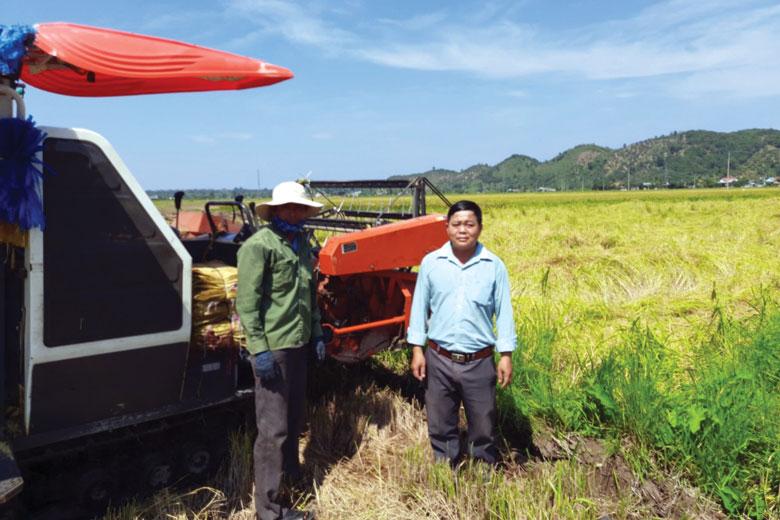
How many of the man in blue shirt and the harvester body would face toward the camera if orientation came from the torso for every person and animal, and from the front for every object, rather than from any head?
1

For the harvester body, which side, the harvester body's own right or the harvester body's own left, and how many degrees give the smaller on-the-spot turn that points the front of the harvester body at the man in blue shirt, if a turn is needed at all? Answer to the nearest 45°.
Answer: approximately 45° to the harvester body's own right

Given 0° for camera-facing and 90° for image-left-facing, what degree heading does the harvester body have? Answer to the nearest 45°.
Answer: approximately 225°

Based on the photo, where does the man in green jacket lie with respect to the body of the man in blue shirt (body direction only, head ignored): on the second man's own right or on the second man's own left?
on the second man's own right

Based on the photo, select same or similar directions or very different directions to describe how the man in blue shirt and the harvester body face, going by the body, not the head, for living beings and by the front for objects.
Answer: very different directions

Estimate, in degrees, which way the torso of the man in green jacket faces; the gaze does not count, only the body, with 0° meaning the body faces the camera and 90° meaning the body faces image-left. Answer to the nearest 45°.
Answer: approximately 315°
